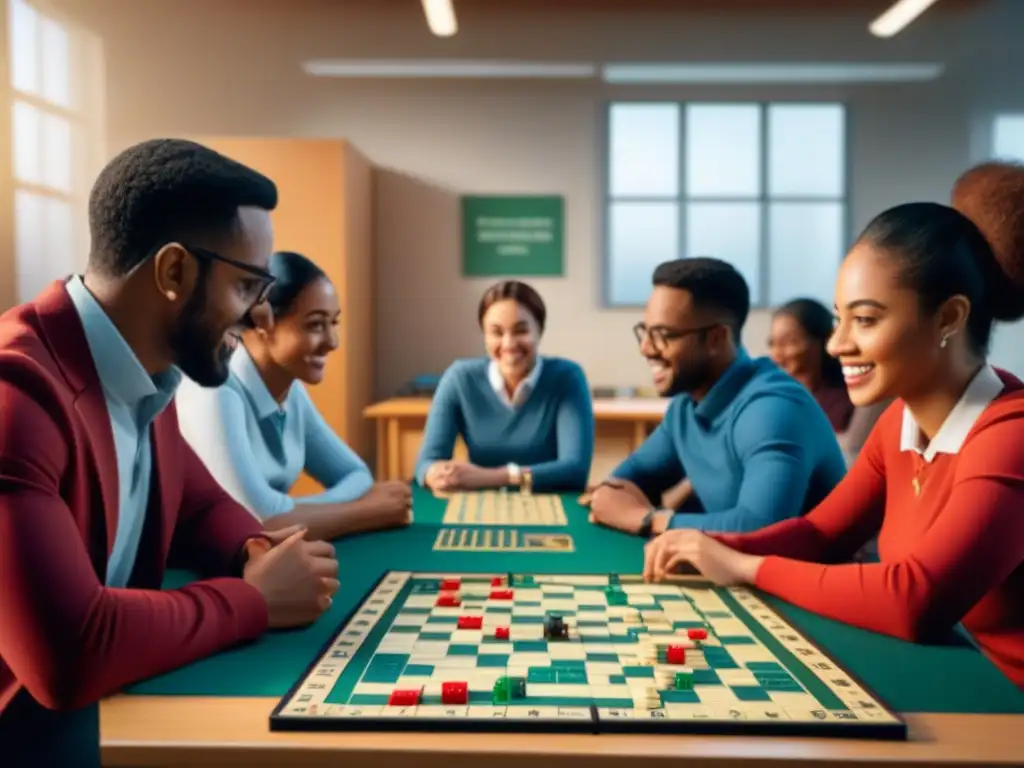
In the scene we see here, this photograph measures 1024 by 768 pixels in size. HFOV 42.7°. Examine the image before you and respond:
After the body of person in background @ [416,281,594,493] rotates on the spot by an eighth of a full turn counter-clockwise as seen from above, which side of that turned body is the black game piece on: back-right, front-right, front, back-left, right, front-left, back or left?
front-right

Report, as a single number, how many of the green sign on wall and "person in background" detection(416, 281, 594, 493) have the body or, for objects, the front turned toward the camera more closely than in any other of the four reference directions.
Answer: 2

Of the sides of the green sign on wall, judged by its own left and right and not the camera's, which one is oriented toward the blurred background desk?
front

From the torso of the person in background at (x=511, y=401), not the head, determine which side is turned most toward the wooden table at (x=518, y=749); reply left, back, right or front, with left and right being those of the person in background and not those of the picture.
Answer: front

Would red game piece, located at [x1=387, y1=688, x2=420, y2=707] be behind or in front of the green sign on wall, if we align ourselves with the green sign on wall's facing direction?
in front

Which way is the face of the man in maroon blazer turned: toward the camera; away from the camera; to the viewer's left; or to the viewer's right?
to the viewer's right

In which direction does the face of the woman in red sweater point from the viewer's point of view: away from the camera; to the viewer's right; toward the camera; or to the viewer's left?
to the viewer's left

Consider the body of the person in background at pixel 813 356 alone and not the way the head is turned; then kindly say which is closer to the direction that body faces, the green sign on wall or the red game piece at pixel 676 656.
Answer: the red game piece

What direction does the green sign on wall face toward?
toward the camera

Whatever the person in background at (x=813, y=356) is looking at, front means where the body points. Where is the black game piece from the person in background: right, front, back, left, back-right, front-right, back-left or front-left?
front-left

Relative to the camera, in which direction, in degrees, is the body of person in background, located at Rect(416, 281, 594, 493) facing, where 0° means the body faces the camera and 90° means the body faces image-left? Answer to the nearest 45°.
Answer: approximately 0°

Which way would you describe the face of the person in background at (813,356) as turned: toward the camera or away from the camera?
toward the camera

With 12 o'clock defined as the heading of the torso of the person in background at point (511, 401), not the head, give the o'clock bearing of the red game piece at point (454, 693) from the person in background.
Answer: The red game piece is roughly at 12 o'clock from the person in background.

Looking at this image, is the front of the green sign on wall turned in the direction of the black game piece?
yes

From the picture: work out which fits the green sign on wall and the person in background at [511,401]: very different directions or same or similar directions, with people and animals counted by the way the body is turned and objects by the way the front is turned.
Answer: same or similar directions

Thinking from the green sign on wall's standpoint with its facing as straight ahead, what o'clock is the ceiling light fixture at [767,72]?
The ceiling light fixture is roughly at 9 o'clock from the green sign on wall.

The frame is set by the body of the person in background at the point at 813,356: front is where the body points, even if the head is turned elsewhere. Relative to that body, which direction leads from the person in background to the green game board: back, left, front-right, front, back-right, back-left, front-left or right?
front-left

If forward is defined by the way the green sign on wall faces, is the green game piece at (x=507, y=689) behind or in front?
in front
